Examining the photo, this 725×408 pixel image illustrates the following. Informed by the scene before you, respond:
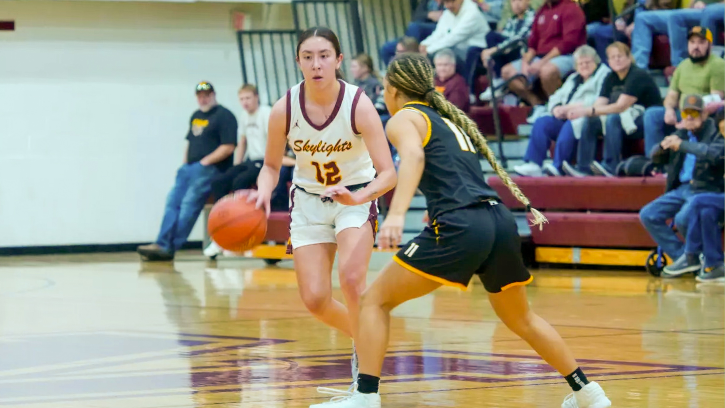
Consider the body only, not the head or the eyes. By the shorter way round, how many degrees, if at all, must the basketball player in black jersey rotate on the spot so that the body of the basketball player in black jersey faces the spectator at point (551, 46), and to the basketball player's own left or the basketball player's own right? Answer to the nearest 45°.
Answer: approximately 45° to the basketball player's own right

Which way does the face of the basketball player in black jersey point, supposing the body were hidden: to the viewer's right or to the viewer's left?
to the viewer's left

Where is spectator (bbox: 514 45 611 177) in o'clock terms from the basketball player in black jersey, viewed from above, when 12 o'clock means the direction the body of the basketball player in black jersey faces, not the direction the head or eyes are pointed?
The spectator is roughly at 2 o'clock from the basketball player in black jersey.

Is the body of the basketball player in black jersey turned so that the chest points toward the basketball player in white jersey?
yes

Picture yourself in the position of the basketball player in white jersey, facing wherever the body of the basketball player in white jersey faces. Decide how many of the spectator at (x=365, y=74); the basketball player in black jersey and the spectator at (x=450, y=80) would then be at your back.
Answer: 2

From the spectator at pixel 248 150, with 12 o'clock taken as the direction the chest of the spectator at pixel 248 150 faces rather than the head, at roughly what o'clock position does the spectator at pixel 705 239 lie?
the spectator at pixel 705 239 is roughly at 9 o'clock from the spectator at pixel 248 150.

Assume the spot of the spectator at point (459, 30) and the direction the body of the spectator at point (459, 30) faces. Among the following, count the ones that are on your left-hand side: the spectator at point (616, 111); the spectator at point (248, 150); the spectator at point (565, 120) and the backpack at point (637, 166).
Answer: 3

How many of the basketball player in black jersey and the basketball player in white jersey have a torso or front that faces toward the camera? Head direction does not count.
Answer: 1
